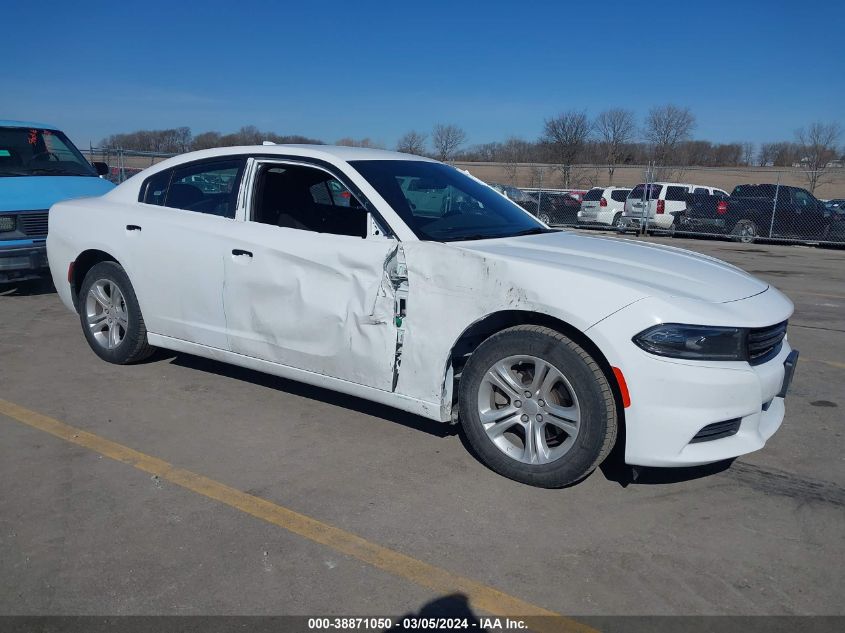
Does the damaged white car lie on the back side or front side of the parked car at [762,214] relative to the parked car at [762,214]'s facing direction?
on the back side

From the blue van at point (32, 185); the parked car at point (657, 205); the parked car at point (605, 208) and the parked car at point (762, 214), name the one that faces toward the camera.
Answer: the blue van

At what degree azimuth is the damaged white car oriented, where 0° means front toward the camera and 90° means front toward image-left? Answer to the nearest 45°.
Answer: approximately 315°

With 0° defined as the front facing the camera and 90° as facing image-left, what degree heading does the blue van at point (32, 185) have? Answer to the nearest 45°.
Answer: approximately 0°

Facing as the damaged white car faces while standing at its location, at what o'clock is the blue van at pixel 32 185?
The blue van is roughly at 6 o'clock from the damaged white car.

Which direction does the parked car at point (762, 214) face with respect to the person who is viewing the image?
facing away from the viewer and to the right of the viewer

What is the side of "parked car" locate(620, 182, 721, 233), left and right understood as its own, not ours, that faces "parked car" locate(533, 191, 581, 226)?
left

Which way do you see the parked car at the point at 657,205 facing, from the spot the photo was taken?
facing away from the viewer and to the right of the viewer

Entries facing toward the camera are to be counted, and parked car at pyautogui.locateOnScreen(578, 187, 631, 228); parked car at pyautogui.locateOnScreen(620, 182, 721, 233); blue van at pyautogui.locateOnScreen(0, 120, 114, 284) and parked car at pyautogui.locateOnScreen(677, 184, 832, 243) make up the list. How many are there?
1

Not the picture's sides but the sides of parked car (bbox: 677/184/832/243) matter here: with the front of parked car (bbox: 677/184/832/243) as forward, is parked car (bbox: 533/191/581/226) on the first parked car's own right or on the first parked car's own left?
on the first parked car's own left

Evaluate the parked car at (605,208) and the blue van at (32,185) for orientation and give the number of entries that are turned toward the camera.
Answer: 1

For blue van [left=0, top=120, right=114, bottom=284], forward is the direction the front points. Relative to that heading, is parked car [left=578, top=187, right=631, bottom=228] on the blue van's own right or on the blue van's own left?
on the blue van's own left

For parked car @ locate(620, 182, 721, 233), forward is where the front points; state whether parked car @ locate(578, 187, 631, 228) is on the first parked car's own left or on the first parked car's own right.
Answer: on the first parked car's own left
